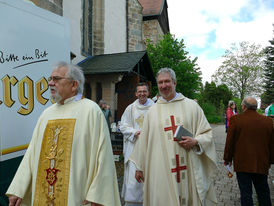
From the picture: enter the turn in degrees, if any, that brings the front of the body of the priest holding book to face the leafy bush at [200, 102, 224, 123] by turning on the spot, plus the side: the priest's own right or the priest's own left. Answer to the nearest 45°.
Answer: approximately 180°

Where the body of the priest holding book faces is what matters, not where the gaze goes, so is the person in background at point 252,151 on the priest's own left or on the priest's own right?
on the priest's own left

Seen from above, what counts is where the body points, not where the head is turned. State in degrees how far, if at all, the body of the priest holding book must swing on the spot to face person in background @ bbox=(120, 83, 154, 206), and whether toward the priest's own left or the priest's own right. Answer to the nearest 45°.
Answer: approximately 135° to the priest's own right

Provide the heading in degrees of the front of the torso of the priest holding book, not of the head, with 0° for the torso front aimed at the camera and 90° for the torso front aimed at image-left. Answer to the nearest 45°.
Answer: approximately 0°

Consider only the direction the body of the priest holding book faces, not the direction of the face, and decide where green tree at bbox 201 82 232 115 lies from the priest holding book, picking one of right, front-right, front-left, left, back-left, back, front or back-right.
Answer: back

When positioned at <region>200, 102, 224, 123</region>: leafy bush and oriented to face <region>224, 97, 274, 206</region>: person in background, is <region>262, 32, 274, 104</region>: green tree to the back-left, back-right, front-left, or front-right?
back-left

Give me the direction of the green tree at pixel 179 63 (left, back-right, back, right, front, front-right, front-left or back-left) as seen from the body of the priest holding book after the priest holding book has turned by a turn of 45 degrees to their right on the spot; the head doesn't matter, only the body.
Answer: back-right

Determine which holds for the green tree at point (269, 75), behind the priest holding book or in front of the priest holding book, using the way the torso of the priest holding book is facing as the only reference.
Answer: behind
